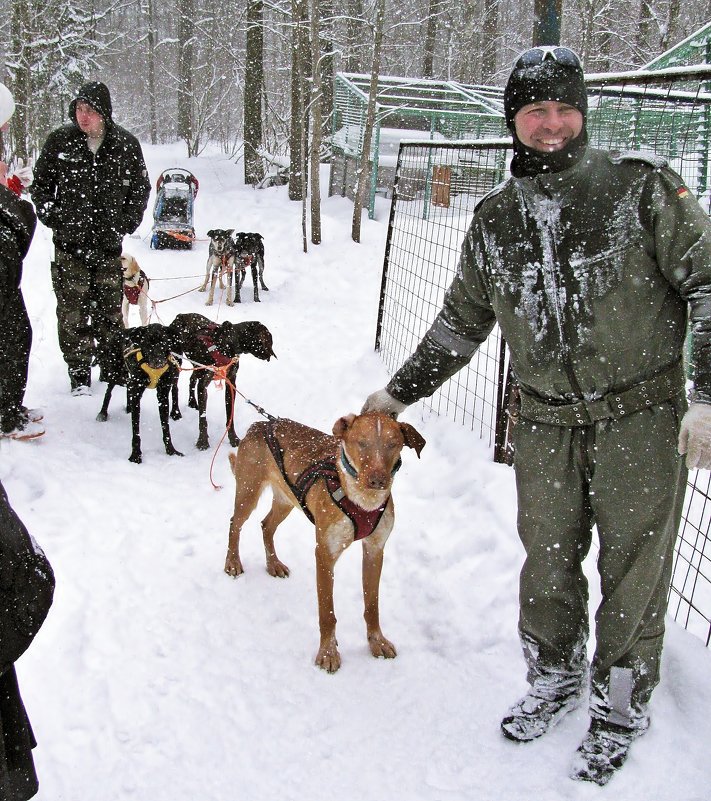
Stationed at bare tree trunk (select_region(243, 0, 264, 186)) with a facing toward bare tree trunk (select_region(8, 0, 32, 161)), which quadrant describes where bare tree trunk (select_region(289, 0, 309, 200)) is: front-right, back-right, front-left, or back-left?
back-left

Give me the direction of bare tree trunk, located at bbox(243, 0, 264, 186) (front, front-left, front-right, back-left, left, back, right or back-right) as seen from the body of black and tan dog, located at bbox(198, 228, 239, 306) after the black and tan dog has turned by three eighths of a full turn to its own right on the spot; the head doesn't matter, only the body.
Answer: front-right

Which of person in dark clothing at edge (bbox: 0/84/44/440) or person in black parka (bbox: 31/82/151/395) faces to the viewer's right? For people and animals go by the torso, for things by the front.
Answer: the person in dark clothing at edge

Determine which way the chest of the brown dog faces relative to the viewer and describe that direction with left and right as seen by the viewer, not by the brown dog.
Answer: facing the viewer and to the right of the viewer

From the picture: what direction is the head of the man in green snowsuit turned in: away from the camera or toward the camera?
toward the camera

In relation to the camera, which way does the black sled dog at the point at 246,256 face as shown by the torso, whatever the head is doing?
toward the camera

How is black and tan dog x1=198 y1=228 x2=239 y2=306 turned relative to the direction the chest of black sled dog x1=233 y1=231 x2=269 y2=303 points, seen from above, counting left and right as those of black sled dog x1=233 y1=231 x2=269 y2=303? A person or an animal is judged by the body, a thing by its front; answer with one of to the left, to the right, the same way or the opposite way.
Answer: the same way

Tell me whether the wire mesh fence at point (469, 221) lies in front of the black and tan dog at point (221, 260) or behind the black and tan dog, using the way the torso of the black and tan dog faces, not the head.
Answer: in front

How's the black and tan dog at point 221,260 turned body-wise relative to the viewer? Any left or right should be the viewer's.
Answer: facing the viewer

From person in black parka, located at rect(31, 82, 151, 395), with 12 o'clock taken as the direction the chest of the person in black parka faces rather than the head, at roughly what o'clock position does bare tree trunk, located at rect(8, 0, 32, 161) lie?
The bare tree trunk is roughly at 6 o'clock from the person in black parka.

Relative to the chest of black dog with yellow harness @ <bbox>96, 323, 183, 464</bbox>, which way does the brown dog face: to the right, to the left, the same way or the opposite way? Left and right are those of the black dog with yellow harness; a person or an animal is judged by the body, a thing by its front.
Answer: the same way

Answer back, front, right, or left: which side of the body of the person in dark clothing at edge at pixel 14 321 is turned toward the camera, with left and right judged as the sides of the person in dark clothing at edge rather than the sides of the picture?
right

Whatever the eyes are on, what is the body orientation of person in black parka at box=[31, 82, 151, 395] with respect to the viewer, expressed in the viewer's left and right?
facing the viewer

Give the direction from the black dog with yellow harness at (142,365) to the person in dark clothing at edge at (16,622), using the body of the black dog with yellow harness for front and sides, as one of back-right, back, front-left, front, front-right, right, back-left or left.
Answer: front-right
